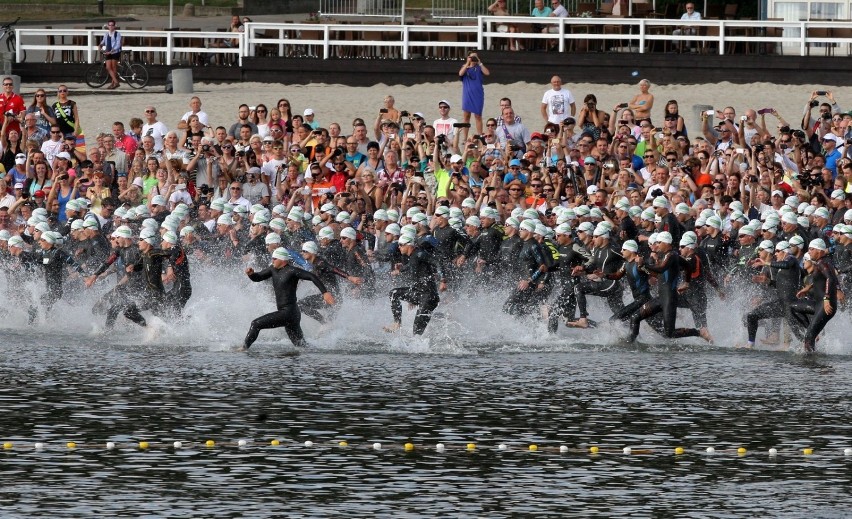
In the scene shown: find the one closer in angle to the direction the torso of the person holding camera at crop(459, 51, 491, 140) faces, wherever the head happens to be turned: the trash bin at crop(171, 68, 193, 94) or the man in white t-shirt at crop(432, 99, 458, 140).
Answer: the man in white t-shirt

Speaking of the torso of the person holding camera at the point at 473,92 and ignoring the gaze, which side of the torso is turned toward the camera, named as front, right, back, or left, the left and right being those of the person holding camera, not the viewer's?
front

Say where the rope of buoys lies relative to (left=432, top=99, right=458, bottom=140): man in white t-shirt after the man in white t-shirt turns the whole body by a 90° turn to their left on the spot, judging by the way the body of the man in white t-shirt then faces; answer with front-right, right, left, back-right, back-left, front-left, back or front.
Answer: right

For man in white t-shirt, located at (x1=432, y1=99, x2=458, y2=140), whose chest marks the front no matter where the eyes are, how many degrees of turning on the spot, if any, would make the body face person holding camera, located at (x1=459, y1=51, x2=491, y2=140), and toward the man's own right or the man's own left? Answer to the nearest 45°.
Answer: approximately 180°

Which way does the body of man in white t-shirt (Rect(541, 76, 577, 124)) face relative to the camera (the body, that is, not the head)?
toward the camera

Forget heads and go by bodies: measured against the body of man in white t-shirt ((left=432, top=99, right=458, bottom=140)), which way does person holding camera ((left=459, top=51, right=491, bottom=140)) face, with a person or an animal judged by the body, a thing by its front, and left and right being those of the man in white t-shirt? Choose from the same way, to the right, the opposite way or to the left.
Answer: the same way

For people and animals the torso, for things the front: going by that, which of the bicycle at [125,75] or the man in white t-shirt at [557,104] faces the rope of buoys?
the man in white t-shirt

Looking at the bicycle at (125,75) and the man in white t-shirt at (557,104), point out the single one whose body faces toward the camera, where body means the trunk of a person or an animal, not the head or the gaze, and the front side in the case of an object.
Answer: the man in white t-shirt

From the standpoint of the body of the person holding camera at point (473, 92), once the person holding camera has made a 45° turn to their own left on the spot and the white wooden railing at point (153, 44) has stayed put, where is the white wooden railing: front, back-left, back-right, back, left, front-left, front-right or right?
back

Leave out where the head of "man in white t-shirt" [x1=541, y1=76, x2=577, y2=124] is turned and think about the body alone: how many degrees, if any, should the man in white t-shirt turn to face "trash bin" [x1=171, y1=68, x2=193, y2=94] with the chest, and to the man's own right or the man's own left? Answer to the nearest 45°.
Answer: approximately 135° to the man's own right

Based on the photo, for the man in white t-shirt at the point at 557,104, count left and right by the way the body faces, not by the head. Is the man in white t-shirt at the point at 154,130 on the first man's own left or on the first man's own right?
on the first man's own right

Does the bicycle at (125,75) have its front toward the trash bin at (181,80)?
no

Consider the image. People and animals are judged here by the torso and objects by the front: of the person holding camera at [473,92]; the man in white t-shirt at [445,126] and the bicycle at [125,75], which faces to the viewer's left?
the bicycle

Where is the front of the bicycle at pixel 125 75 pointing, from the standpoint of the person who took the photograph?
facing to the left of the viewer
